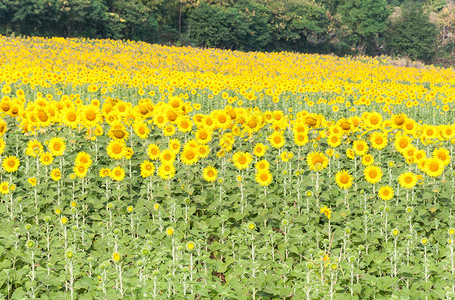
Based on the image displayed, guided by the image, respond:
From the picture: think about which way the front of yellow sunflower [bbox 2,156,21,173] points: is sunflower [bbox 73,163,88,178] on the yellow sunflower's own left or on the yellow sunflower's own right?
on the yellow sunflower's own left

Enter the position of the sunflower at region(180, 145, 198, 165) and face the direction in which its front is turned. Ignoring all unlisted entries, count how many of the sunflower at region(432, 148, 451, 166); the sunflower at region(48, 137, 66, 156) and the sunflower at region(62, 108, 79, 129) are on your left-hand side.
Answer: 1

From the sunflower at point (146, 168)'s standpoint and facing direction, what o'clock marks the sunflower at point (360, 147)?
the sunflower at point (360, 147) is roughly at 9 o'clock from the sunflower at point (146, 168).

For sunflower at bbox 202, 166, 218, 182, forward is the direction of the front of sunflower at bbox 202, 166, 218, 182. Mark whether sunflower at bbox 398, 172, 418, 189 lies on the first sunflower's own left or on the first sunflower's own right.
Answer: on the first sunflower's own left

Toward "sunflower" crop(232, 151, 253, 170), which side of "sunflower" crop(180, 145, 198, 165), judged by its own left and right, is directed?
left

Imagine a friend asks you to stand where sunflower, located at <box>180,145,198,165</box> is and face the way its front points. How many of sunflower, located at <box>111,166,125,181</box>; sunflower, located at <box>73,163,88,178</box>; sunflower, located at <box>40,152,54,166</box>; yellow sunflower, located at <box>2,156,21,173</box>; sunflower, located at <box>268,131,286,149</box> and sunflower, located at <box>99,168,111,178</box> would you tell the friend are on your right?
5

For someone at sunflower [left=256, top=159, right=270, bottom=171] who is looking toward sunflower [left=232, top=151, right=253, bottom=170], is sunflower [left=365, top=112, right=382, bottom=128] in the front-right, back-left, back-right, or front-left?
back-right

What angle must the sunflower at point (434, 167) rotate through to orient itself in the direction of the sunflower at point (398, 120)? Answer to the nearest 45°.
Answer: approximately 135° to its right

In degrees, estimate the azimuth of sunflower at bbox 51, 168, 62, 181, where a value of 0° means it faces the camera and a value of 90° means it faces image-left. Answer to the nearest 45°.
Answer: approximately 0°

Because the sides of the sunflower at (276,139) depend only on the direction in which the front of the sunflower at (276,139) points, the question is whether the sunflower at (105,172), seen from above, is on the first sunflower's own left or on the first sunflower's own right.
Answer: on the first sunflower's own right

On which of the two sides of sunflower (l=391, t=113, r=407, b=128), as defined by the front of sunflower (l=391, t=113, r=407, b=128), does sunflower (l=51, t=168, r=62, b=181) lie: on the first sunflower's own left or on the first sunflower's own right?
on the first sunflower's own right
